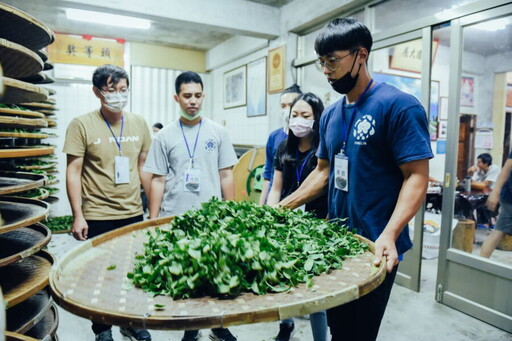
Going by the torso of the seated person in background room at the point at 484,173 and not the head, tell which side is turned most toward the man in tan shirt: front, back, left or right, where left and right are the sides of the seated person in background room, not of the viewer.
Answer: front

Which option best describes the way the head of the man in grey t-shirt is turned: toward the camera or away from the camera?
toward the camera

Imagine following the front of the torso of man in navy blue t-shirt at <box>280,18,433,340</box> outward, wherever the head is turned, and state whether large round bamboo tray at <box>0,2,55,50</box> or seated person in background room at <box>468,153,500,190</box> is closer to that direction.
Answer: the large round bamboo tray

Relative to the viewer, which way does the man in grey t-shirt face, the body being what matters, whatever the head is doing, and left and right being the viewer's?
facing the viewer

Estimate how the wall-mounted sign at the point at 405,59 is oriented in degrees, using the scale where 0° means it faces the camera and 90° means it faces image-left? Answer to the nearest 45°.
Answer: approximately 45°

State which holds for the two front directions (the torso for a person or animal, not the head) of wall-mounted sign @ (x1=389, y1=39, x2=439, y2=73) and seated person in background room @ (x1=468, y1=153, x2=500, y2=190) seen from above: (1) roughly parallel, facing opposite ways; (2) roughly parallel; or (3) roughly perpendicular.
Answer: roughly perpendicular

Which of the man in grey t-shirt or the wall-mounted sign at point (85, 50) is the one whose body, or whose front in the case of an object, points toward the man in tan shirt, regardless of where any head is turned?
the wall-mounted sign

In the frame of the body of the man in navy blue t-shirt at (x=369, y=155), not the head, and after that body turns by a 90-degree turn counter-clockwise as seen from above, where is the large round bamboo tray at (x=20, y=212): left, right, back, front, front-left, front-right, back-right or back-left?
back-right

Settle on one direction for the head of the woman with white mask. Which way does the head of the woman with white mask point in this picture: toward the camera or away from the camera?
toward the camera

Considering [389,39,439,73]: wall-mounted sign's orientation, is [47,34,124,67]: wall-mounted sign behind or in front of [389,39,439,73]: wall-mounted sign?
in front

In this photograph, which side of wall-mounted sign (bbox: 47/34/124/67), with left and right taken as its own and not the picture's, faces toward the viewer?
front

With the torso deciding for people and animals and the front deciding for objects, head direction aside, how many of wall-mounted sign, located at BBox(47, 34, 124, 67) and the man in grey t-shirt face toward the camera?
2

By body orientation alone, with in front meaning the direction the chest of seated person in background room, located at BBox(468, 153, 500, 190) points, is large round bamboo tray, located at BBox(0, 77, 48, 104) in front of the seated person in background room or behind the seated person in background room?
in front

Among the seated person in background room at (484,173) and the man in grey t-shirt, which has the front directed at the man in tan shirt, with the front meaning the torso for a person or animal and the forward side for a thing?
the seated person in background room

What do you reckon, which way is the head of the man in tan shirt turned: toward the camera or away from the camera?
toward the camera

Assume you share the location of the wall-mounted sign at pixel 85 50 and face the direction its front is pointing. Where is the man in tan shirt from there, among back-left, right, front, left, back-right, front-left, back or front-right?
front
